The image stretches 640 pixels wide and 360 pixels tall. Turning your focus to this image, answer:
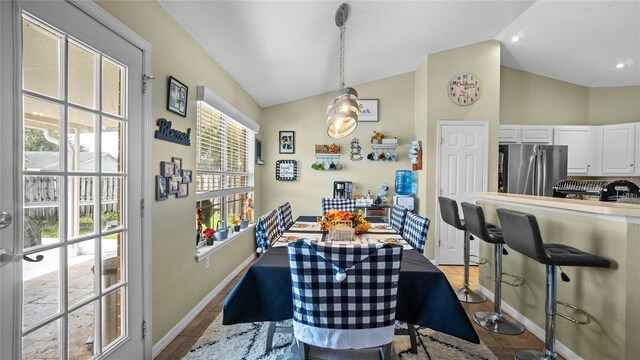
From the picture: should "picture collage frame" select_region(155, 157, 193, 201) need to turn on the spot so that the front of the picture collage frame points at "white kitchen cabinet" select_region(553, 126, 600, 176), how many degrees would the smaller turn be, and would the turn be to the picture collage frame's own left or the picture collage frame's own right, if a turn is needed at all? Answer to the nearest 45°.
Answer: approximately 45° to the picture collage frame's own left

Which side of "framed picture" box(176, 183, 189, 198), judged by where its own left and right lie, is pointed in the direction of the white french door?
right

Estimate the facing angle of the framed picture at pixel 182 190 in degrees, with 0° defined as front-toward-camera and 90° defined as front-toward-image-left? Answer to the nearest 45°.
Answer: approximately 315°

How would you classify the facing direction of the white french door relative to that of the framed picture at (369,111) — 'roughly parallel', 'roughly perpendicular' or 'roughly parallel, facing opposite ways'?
roughly perpendicular

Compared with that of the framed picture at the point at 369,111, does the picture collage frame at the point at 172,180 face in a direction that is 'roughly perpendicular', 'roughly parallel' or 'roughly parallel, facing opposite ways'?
roughly perpendicular

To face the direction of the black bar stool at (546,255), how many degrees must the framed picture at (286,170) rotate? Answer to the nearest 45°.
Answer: approximately 45° to its left

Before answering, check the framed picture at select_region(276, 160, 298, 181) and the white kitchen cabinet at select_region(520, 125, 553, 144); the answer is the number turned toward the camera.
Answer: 2
